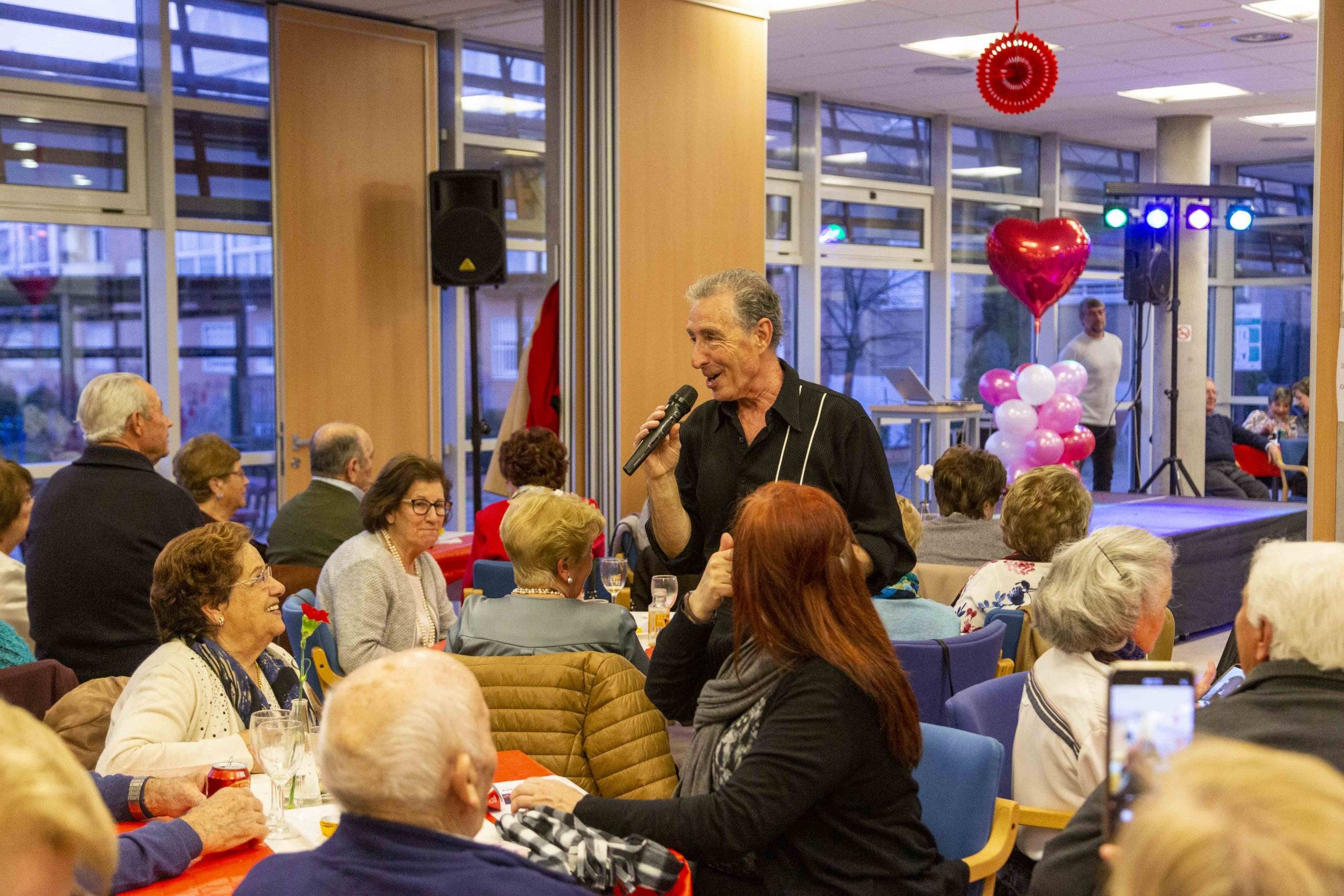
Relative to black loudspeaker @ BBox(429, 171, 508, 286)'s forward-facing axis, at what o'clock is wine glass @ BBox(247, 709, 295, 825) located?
The wine glass is roughly at 12 o'clock from the black loudspeaker.

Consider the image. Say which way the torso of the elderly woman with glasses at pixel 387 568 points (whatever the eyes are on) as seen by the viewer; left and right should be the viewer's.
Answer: facing the viewer and to the right of the viewer

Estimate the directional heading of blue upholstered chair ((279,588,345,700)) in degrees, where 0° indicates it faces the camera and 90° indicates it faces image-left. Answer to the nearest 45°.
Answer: approximately 315°

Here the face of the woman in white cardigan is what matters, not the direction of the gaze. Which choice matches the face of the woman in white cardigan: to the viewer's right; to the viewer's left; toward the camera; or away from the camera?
to the viewer's right

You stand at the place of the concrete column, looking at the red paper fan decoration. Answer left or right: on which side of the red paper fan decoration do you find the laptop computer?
right

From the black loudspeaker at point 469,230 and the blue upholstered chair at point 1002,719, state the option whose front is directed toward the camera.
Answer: the black loudspeaker

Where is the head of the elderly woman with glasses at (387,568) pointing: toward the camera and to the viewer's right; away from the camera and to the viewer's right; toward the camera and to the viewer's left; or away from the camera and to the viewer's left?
toward the camera and to the viewer's right

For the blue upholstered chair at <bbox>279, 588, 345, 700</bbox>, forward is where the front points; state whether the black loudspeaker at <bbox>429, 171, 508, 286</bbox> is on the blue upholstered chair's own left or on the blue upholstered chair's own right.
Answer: on the blue upholstered chair's own left

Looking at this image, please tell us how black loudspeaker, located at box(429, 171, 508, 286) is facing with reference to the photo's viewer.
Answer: facing the viewer

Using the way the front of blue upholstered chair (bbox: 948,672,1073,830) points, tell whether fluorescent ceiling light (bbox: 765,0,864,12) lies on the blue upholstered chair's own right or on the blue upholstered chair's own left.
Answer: on the blue upholstered chair's own left

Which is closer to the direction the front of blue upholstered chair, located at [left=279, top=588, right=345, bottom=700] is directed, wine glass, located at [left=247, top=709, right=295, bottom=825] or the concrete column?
the wine glass

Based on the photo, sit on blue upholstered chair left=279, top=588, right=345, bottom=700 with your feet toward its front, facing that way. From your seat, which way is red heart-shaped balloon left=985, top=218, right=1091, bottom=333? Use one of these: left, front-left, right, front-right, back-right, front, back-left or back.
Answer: left

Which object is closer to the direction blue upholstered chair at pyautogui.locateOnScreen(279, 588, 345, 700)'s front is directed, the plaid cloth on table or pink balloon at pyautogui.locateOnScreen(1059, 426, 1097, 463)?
the plaid cloth on table

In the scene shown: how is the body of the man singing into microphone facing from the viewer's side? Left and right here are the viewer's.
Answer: facing the viewer and to the left of the viewer

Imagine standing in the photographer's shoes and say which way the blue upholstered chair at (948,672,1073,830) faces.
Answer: facing away from the viewer and to the right of the viewer

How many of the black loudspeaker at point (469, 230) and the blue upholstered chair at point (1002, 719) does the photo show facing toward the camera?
1

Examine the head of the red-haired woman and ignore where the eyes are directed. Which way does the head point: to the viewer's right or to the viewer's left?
to the viewer's left

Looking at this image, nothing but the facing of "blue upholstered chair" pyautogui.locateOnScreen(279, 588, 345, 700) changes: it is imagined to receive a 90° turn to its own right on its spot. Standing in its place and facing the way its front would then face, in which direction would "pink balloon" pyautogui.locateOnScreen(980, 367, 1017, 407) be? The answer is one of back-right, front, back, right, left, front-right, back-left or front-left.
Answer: back
